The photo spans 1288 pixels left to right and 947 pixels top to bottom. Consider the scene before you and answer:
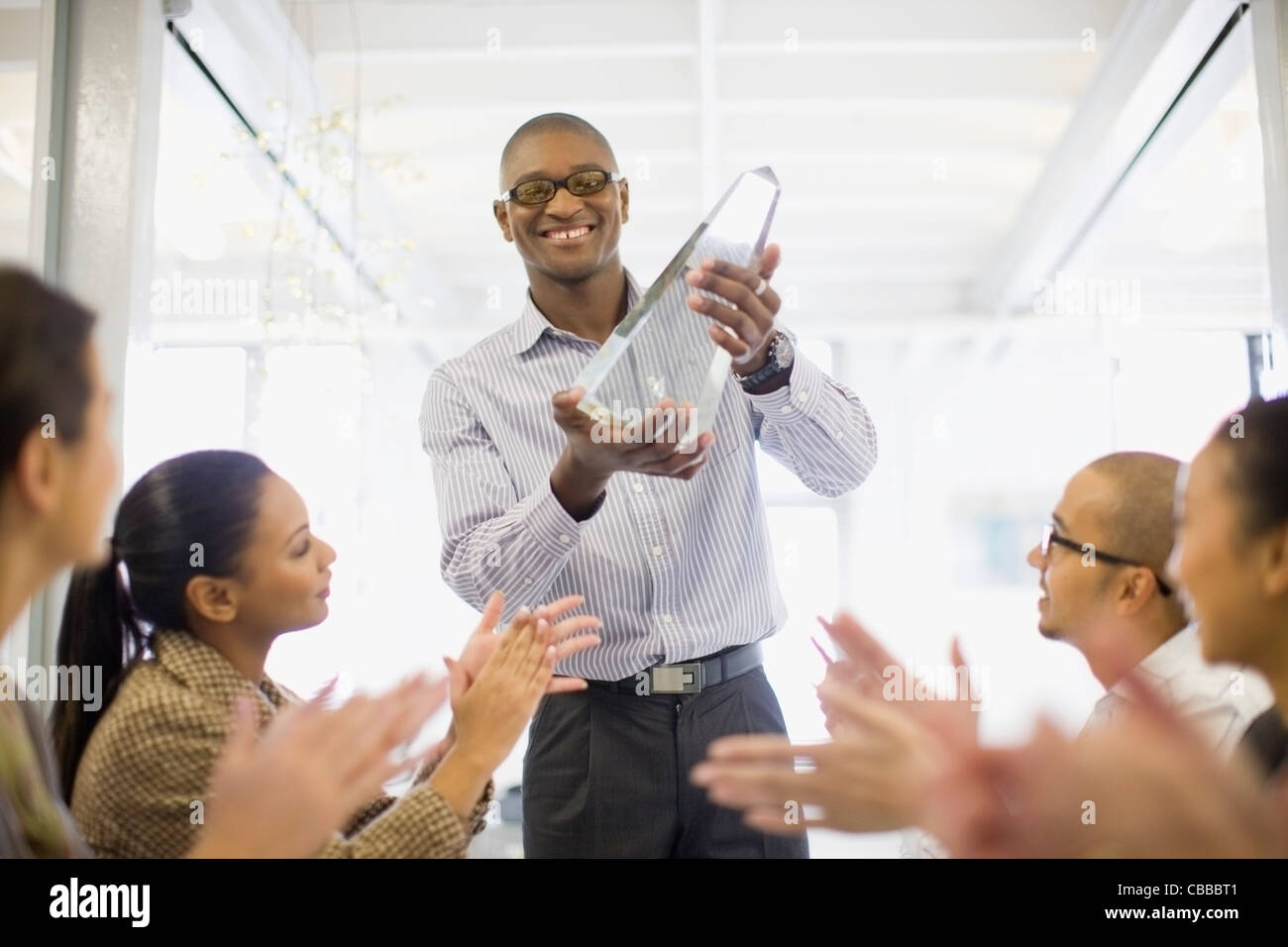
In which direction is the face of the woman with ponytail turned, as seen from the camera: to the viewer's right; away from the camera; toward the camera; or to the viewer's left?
to the viewer's right

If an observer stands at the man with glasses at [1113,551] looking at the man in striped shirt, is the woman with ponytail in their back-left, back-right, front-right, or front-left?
front-left

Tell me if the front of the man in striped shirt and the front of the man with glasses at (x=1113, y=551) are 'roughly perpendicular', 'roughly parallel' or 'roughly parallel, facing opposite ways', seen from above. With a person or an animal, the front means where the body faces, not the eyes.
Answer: roughly perpendicular

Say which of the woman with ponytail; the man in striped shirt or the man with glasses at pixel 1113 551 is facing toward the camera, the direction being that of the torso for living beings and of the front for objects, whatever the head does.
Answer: the man in striped shirt

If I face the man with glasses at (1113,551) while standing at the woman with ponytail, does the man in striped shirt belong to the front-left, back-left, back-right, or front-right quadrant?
front-left

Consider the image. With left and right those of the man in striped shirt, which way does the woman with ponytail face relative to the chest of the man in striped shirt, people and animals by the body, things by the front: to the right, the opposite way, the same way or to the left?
to the left

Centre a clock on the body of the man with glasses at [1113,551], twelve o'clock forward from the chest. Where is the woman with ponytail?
The woman with ponytail is roughly at 11 o'clock from the man with glasses.

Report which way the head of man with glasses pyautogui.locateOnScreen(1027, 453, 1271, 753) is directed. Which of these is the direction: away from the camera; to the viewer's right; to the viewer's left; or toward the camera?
to the viewer's left

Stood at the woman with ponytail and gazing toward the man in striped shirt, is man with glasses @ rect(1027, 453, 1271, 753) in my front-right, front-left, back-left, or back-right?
front-right

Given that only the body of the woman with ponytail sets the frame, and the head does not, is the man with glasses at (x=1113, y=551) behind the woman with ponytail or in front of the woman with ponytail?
in front

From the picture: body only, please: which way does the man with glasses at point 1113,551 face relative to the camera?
to the viewer's left

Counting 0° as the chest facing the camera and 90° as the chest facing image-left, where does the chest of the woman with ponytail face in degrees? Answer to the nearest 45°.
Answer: approximately 270°

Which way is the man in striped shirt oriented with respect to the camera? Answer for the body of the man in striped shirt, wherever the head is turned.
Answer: toward the camera
